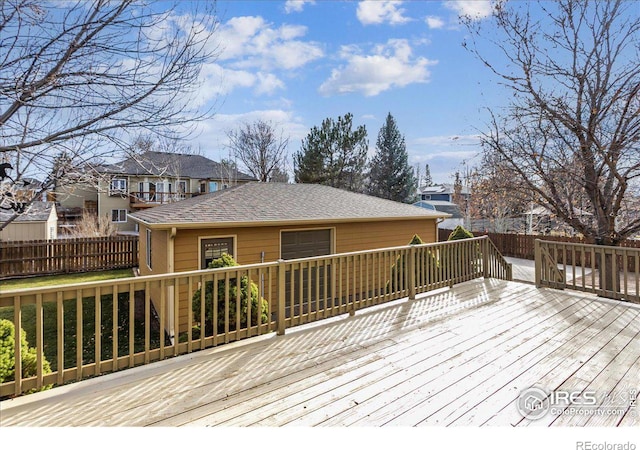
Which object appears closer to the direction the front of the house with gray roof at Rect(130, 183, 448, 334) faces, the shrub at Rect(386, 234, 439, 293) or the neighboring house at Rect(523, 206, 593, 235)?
the shrub

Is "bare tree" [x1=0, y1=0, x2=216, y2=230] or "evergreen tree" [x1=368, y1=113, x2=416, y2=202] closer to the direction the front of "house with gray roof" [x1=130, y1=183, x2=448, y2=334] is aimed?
the bare tree

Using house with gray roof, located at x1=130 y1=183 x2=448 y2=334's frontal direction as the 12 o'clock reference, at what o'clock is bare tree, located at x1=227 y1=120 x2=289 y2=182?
The bare tree is roughly at 6 o'clock from the house with gray roof.

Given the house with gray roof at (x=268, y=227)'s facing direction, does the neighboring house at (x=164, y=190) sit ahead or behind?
behind

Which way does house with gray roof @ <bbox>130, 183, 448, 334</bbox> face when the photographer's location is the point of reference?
facing the viewer
